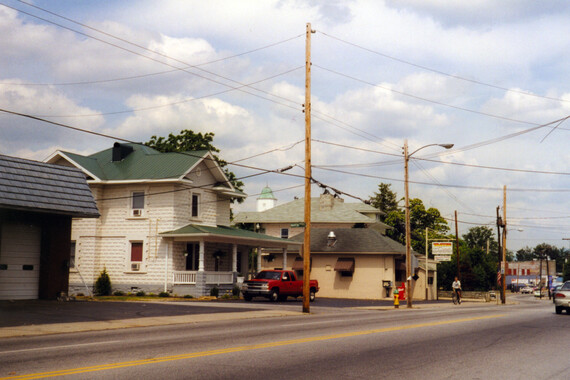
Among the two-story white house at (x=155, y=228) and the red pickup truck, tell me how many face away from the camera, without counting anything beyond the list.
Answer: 0

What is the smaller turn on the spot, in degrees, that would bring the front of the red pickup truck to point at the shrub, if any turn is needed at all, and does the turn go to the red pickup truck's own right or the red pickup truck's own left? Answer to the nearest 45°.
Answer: approximately 45° to the red pickup truck's own right

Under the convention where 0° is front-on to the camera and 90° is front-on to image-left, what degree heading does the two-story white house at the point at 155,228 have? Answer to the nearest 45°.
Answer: approximately 315°

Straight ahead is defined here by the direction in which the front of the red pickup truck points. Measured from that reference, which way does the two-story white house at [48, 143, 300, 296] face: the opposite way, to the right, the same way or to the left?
to the left

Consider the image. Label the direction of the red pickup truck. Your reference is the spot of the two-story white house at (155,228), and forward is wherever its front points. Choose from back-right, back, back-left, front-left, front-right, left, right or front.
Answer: front

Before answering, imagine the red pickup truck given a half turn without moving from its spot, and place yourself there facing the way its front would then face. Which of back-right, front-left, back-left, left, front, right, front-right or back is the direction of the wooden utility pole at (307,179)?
back-right

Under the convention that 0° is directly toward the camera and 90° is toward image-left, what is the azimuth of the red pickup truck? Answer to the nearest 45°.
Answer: approximately 45°
